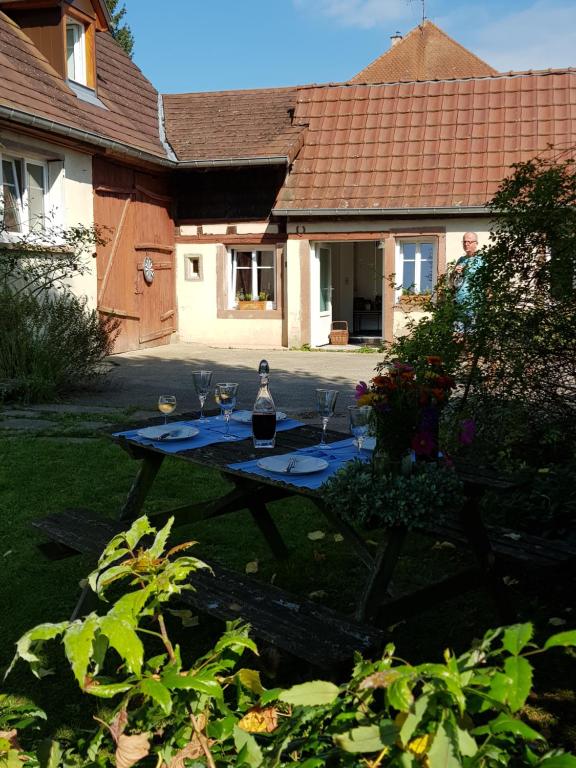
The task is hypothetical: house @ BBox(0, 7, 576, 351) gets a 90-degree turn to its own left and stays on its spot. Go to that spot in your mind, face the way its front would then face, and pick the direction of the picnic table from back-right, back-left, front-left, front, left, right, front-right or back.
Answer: right

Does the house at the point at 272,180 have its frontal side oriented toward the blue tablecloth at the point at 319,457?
yes

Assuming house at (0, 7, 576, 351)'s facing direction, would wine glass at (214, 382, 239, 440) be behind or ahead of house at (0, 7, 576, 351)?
ahead

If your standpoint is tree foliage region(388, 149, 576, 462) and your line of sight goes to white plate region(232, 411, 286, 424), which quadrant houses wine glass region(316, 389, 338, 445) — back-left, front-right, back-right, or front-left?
front-left

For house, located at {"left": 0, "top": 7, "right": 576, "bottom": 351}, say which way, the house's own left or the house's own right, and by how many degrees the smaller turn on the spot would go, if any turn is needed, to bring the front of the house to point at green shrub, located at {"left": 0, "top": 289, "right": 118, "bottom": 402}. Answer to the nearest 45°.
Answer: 0° — it already faces it

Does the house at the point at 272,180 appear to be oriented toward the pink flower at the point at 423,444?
yes

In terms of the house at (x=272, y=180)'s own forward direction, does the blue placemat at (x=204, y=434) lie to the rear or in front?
in front

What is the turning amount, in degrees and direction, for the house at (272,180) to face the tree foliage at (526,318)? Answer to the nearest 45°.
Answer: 0° — it already faces it

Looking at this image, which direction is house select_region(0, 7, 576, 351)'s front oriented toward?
toward the camera

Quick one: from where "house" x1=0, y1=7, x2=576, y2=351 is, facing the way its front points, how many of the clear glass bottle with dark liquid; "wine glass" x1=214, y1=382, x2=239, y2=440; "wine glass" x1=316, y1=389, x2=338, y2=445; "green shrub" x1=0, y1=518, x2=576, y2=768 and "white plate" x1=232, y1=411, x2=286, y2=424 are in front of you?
5

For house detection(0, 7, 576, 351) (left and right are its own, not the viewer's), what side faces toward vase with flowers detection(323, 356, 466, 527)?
front

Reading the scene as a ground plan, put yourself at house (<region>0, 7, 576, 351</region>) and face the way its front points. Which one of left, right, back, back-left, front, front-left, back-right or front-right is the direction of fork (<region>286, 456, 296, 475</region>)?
front

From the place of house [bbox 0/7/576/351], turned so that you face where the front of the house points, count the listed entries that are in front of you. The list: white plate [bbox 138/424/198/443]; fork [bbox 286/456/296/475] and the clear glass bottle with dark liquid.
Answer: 3

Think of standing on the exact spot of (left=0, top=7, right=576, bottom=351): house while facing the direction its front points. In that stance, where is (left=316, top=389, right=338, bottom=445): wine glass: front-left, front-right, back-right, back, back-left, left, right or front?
front

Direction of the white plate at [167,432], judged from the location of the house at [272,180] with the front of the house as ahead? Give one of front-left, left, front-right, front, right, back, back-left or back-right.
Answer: front

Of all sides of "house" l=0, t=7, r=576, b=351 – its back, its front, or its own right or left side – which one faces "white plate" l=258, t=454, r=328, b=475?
front
